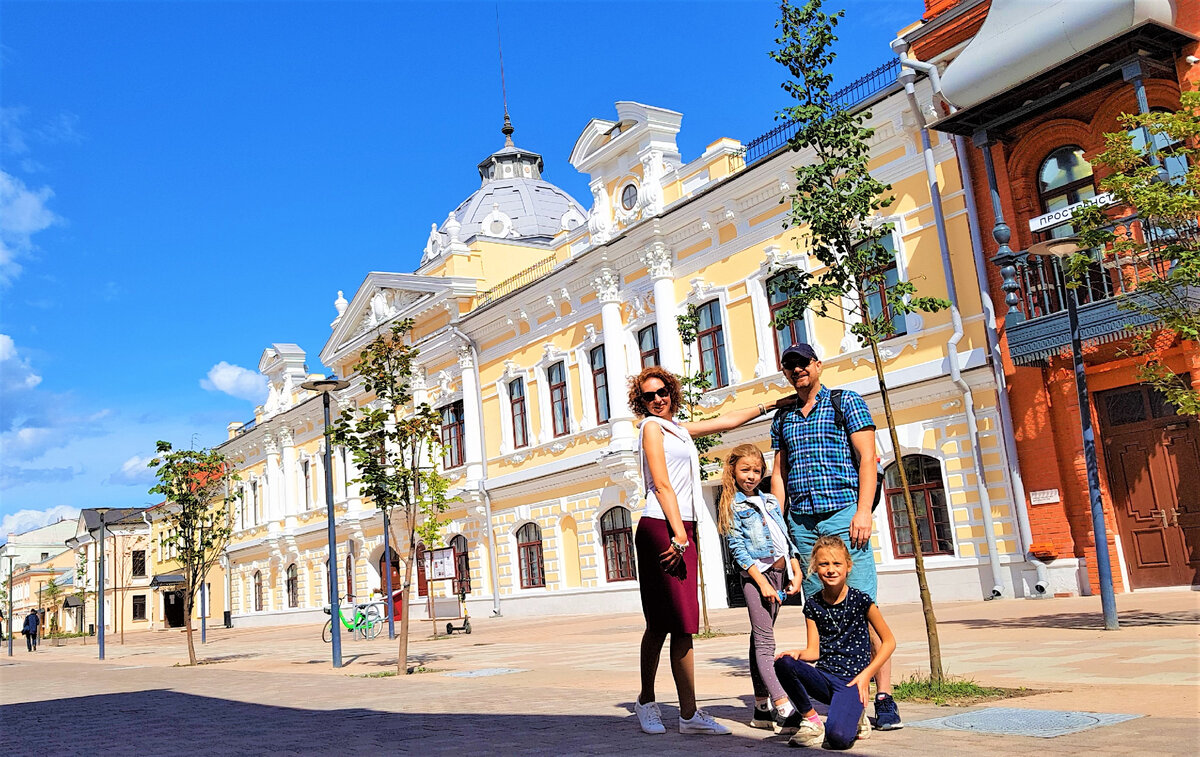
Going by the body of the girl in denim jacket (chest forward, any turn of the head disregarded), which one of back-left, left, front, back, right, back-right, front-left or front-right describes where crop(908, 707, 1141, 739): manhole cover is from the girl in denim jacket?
front-left

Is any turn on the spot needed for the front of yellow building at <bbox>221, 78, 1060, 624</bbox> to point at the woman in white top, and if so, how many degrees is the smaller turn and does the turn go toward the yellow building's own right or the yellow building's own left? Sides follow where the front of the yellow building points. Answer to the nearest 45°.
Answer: approximately 45° to the yellow building's own left

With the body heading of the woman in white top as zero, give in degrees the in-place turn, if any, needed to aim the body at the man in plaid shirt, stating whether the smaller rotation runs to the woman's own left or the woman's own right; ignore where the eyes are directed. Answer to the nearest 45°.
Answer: approximately 45° to the woman's own left

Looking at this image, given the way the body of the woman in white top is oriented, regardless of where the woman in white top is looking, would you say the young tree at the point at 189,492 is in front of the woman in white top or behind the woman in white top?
behind

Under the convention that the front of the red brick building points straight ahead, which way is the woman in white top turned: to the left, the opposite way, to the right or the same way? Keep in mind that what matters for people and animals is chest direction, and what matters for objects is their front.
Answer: to the left

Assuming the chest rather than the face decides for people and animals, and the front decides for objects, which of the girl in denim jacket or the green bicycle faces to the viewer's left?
the green bicycle

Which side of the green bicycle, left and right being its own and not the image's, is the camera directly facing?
left

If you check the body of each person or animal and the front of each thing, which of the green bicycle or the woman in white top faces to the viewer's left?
the green bicycle
